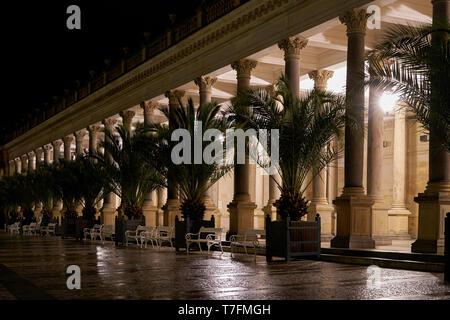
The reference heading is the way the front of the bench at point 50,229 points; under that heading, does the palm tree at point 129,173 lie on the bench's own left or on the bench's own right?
on the bench's own left

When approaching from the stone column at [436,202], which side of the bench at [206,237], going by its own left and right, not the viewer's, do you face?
left

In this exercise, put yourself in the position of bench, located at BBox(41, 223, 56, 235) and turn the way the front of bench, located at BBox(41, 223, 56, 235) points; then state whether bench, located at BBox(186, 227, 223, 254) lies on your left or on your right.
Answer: on your left

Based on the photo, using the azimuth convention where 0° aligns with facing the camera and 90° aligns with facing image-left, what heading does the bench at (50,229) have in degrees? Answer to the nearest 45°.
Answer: approximately 45°

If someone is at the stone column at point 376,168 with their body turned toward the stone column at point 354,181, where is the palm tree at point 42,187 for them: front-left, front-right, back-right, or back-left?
back-right

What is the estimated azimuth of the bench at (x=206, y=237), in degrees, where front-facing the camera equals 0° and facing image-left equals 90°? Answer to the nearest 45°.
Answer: approximately 45°
